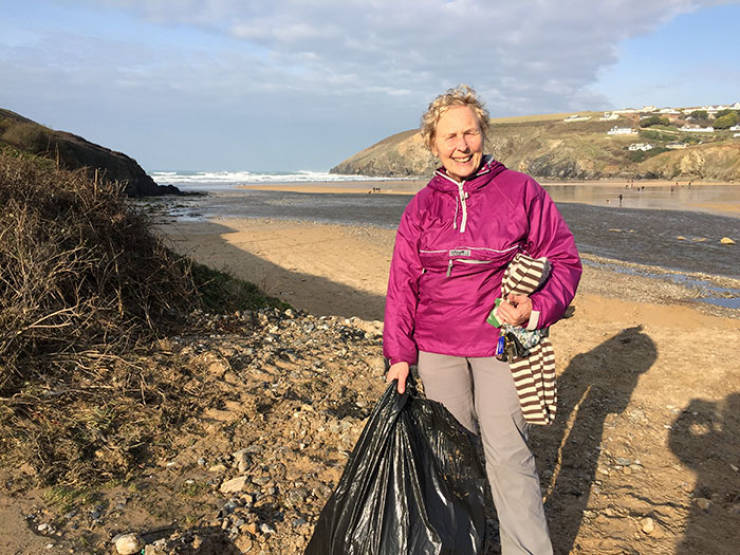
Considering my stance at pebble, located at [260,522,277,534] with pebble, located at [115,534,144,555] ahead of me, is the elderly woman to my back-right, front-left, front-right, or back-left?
back-left

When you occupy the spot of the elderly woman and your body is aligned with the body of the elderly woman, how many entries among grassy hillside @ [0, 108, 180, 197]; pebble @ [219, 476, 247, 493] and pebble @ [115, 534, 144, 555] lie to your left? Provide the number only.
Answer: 0

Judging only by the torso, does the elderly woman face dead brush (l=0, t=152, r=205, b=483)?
no

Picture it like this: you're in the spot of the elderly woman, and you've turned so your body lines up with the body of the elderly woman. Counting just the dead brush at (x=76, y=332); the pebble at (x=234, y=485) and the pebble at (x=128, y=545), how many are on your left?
0

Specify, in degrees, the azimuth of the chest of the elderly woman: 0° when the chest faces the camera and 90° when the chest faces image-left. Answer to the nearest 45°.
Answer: approximately 0°

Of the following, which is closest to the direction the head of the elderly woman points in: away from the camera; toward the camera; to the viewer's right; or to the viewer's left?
toward the camera

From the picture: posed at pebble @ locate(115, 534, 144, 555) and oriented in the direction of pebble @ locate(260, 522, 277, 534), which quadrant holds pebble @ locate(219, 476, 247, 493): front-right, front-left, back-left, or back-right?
front-left

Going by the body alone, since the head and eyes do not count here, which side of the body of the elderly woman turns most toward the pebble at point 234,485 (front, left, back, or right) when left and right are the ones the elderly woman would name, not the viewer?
right

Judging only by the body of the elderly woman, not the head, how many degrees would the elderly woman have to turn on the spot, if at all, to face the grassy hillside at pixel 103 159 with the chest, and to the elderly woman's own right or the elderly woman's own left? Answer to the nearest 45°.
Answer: approximately 135° to the elderly woman's own right

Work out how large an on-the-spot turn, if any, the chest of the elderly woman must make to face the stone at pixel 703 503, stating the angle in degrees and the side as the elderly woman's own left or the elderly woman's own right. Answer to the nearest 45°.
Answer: approximately 135° to the elderly woman's own left

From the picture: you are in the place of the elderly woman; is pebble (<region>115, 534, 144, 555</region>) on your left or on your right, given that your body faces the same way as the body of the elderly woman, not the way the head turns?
on your right
